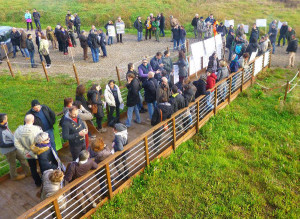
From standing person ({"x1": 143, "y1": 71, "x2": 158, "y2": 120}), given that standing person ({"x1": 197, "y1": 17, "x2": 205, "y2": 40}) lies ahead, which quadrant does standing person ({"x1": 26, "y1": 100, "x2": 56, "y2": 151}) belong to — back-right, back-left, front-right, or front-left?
back-left

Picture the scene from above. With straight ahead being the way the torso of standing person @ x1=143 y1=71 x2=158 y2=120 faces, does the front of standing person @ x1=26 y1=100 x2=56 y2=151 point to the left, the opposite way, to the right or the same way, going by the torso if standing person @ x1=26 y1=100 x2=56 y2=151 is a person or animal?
the opposite way
